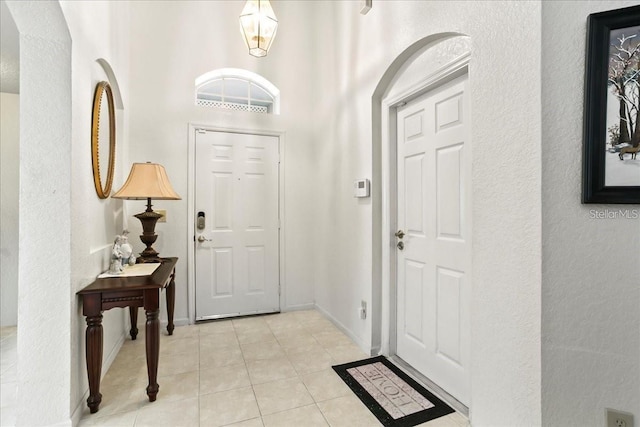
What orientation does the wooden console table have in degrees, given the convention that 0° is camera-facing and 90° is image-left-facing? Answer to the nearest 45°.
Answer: approximately 270°

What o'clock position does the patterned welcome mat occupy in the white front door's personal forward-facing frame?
The patterned welcome mat is roughly at 11 o'clock from the white front door.

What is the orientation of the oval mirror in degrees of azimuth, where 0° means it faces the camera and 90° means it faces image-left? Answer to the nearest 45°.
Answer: approximately 270°

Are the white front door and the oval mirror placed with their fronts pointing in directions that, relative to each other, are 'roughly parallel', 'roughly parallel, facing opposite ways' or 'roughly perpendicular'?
roughly perpendicular

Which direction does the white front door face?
toward the camera

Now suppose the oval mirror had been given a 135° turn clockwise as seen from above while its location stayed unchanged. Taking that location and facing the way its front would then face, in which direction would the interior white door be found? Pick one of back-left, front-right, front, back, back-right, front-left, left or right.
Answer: left

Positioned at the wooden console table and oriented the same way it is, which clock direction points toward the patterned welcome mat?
The patterned welcome mat is roughly at 1 o'clock from the wooden console table.

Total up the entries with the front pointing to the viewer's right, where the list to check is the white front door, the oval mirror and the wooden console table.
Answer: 2

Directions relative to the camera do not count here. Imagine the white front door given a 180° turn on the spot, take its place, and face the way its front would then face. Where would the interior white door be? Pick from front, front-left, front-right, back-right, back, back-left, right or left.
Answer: back-right

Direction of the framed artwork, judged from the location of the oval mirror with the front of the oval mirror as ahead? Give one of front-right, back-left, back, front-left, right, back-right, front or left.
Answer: front-right

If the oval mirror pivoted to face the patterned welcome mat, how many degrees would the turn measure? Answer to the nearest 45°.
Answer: approximately 45° to its right

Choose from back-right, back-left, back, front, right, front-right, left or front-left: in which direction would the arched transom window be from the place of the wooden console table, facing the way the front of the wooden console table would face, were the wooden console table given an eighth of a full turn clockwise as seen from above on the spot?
left

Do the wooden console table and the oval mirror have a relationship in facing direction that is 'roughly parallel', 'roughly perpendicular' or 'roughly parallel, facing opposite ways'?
roughly parallel

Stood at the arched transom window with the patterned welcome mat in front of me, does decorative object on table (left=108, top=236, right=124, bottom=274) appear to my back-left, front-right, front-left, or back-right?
front-right

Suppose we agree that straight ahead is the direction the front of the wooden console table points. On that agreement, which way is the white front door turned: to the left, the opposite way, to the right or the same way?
to the right
